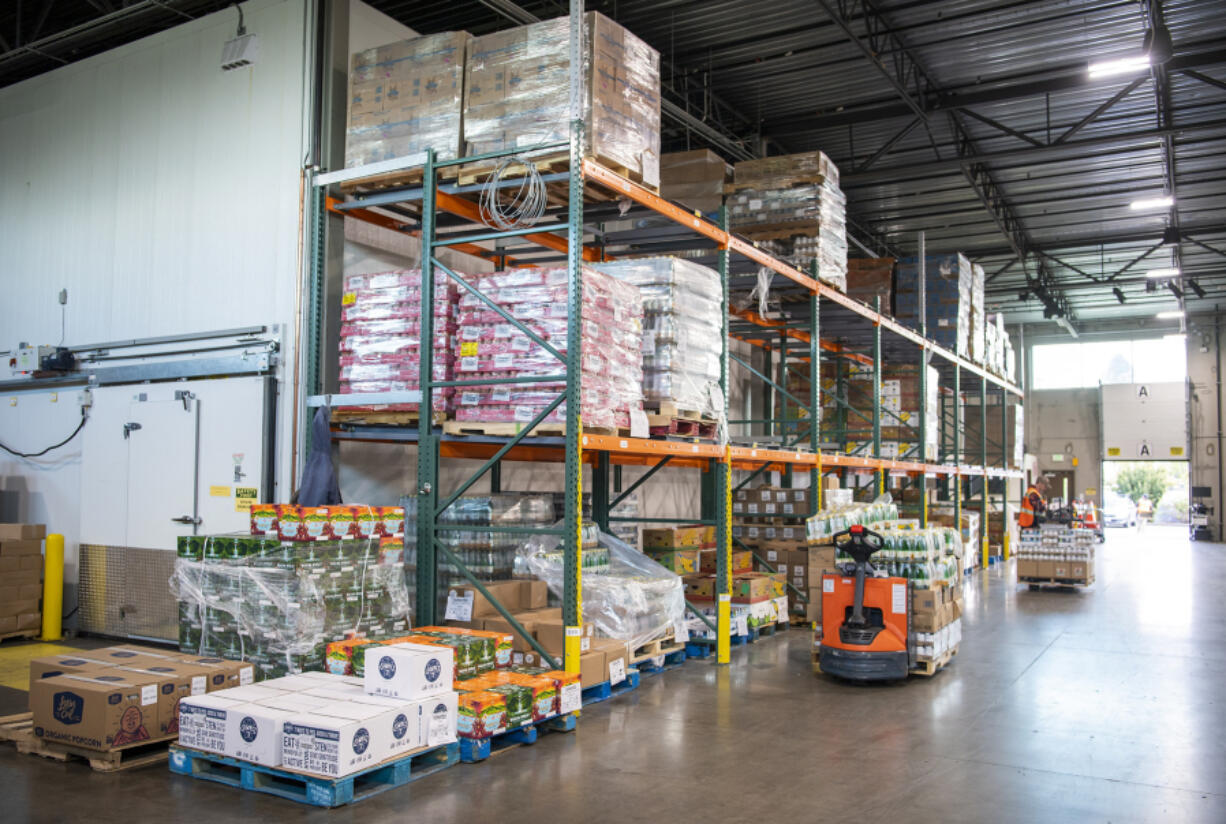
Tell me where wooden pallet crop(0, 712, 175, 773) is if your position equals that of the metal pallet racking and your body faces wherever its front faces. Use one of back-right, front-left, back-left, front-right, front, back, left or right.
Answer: right

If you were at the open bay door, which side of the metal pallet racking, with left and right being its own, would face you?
left

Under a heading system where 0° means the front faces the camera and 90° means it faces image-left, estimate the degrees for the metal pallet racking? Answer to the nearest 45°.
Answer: approximately 315°
